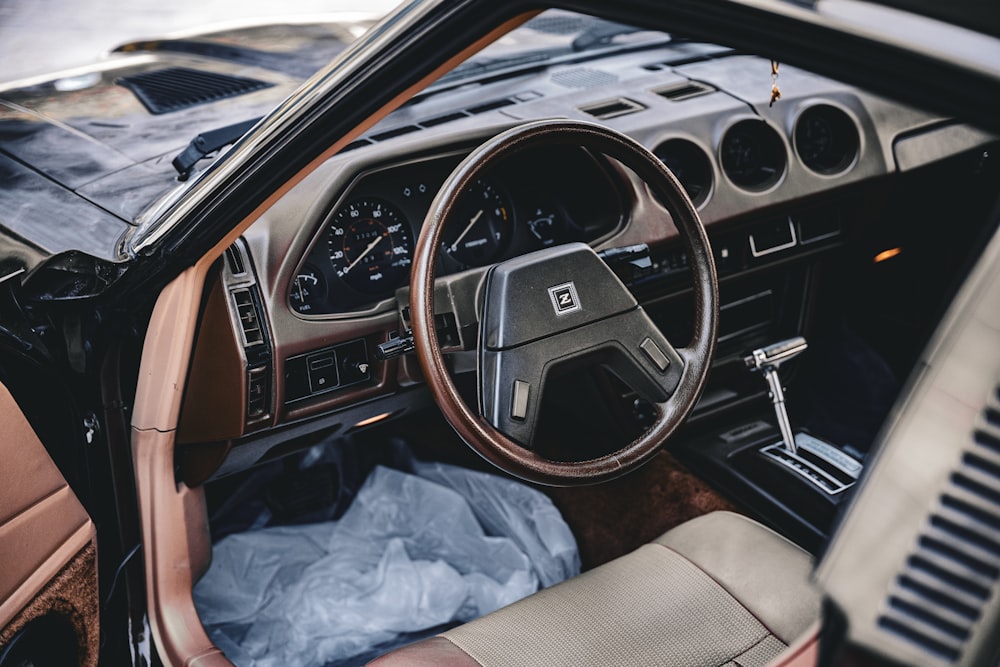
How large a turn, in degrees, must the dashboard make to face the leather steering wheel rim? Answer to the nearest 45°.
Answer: approximately 45° to its right

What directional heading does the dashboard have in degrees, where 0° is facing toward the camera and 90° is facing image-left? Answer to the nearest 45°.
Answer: approximately 315°
